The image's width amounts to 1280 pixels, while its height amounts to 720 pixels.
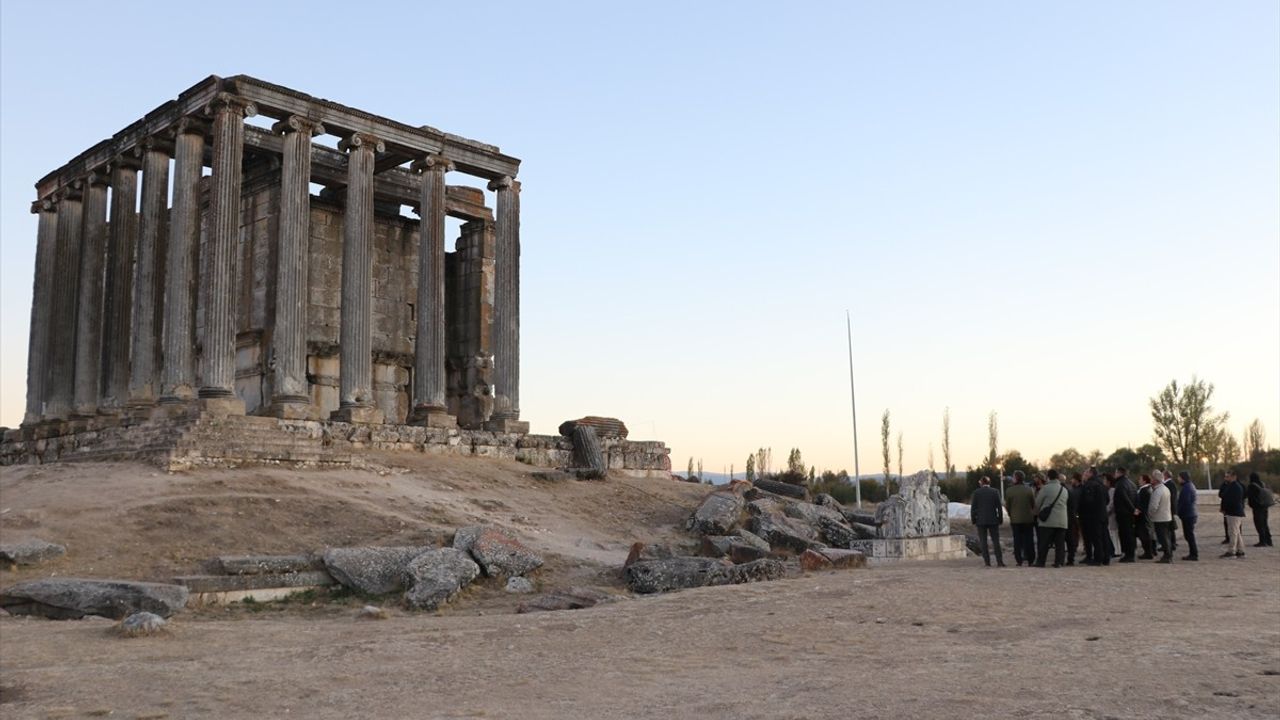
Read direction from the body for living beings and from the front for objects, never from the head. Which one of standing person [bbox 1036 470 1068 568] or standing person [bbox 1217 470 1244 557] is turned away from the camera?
standing person [bbox 1036 470 1068 568]

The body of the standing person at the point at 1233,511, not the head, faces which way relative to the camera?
to the viewer's left

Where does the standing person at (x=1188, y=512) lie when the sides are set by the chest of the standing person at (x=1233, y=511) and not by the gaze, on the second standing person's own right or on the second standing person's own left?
on the second standing person's own left

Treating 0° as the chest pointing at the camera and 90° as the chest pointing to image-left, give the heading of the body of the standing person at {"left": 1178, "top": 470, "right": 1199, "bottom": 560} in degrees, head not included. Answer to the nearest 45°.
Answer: approximately 90°

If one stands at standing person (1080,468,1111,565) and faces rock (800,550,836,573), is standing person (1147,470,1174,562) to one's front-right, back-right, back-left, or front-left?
back-right

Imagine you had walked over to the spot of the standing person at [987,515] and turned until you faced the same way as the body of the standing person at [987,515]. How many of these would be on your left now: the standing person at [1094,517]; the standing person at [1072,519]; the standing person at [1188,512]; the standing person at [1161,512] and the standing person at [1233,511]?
0

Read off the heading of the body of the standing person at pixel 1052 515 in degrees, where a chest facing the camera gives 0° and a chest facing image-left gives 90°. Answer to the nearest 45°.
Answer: approximately 180°

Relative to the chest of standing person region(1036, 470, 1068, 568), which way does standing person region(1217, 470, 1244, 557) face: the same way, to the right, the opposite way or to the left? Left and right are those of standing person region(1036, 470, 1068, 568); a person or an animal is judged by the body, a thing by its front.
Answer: to the left

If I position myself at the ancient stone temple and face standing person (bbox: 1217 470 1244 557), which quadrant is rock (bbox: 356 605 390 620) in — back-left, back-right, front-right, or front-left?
front-right

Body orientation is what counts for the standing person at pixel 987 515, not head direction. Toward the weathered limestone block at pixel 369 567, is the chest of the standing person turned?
no

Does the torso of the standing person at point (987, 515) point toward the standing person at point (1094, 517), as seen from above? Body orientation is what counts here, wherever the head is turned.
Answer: no

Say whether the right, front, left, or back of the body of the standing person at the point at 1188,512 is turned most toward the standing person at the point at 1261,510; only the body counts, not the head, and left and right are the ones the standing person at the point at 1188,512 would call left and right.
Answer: right

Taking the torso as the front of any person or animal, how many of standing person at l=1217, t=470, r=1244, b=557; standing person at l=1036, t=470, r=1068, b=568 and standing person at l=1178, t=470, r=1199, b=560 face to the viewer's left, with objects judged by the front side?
2

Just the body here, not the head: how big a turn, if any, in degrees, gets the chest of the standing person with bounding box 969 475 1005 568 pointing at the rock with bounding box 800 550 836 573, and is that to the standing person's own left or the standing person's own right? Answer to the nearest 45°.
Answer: approximately 135° to the standing person's own left

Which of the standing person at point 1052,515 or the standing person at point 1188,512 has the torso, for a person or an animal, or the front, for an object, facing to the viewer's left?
the standing person at point 1188,512
